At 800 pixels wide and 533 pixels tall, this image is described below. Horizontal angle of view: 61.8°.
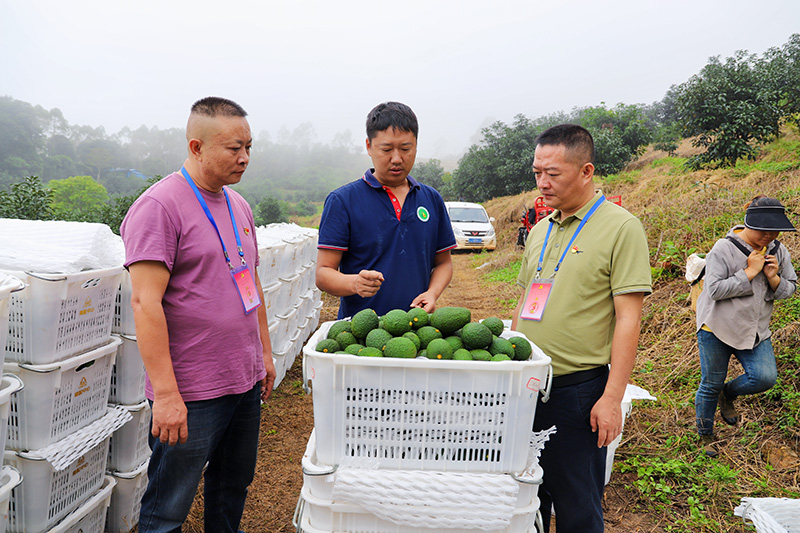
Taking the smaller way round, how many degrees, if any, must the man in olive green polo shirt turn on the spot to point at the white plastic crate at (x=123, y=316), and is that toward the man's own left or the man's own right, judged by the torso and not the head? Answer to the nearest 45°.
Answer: approximately 45° to the man's own right

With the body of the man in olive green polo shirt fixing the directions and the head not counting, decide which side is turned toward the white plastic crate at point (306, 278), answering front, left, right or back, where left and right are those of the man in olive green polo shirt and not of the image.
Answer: right

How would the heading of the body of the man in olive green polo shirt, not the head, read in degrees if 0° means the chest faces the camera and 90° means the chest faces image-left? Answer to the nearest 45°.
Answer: approximately 45°

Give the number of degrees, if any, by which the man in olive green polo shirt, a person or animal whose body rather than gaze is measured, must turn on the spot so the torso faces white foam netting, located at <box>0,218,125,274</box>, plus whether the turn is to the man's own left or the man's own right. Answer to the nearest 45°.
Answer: approximately 45° to the man's own right

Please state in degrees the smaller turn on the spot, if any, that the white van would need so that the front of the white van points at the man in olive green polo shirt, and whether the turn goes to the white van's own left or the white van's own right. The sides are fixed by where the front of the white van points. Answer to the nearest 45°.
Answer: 0° — it already faces them

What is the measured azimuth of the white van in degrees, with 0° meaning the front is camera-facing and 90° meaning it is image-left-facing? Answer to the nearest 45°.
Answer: approximately 0°

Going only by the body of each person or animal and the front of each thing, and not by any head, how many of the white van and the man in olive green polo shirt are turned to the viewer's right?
0

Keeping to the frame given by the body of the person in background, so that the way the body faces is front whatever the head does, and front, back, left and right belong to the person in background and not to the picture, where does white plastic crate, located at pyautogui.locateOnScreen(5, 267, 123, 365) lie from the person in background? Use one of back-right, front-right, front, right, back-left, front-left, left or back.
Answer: right

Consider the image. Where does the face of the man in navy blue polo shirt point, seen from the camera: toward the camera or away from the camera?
toward the camera

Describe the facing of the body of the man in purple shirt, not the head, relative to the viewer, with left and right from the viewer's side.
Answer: facing the viewer and to the right of the viewer

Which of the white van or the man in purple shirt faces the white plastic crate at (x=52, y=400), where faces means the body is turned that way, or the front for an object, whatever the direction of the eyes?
the white van

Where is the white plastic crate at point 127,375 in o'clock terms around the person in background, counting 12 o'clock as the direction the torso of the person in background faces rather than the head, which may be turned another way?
The white plastic crate is roughly at 3 o'clock from the person in background.
